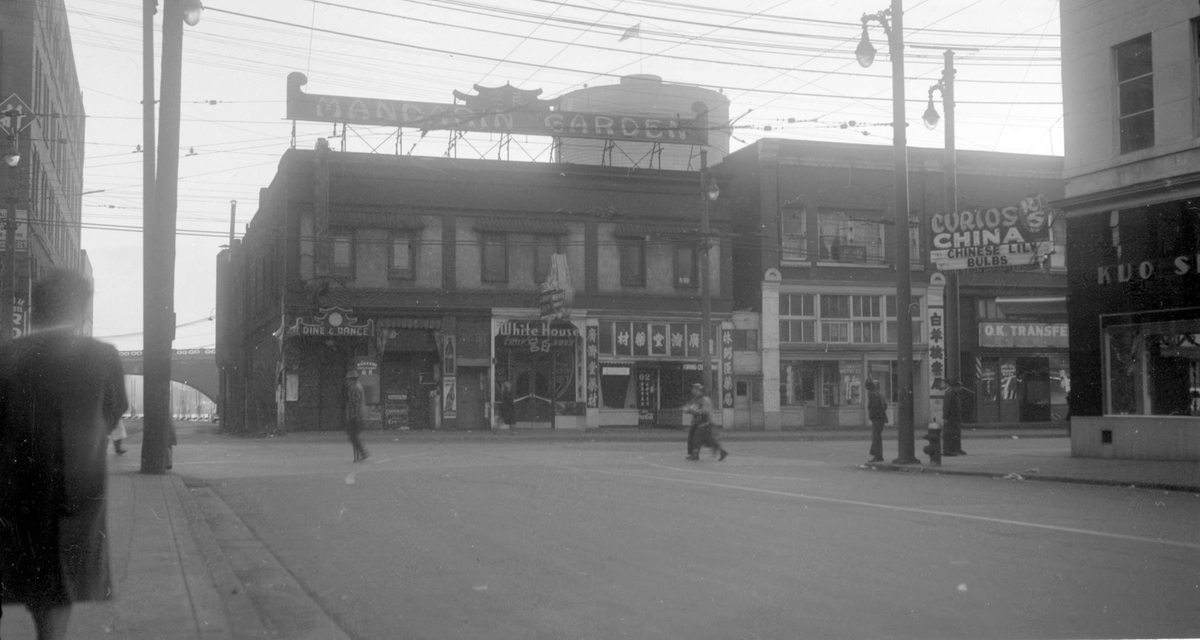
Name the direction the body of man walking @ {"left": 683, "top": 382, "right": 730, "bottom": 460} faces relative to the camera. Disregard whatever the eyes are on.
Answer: to the viewer's left

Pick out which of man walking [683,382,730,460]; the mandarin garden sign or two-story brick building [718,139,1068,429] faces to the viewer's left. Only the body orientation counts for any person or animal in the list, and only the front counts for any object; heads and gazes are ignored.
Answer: the man walking

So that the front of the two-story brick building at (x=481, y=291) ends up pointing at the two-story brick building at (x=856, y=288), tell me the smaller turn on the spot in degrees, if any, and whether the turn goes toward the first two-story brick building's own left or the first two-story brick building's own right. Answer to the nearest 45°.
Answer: approximately 90° to the first two-story brick building's own left

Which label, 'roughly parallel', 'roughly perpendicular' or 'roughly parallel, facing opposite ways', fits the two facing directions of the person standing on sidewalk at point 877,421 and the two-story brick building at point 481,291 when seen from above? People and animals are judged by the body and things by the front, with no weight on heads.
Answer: roughly perpendicular

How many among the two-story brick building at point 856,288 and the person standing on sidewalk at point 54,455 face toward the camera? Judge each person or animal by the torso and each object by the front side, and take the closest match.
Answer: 1

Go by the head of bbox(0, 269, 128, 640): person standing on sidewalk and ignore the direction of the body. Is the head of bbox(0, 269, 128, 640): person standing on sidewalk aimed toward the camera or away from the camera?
away from the camera

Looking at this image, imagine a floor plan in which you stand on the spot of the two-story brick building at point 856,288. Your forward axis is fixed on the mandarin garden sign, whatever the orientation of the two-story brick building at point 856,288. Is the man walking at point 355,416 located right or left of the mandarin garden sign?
left

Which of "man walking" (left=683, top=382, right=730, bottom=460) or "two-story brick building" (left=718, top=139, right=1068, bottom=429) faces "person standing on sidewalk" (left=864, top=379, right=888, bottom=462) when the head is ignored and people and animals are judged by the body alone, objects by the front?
the two-story brick building

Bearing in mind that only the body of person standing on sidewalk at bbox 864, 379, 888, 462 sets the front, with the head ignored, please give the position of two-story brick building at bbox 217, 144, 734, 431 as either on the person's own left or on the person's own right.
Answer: on the person's own right

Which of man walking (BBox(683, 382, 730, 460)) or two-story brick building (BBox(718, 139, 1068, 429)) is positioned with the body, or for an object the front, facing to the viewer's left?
the man walking

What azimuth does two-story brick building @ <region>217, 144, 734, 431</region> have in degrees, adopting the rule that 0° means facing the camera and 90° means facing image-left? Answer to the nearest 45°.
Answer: approximately 0°

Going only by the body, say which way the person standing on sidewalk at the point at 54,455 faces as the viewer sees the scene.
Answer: away from the camera

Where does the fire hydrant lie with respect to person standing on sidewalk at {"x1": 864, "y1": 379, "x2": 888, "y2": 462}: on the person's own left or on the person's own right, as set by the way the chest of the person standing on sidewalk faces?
on the person's own left
